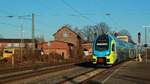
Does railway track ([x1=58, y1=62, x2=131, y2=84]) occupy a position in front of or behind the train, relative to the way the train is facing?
in front

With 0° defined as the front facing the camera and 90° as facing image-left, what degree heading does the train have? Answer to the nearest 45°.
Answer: approximately 45°

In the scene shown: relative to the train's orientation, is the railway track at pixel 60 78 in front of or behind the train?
in front
